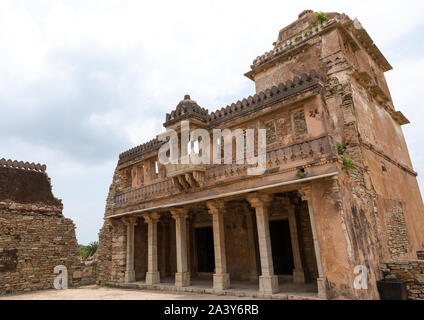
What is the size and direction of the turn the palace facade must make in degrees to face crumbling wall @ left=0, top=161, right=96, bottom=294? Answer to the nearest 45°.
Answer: approximately 45° to its right

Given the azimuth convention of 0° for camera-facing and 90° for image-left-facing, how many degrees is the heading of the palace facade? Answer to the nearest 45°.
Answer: approximately 45°
